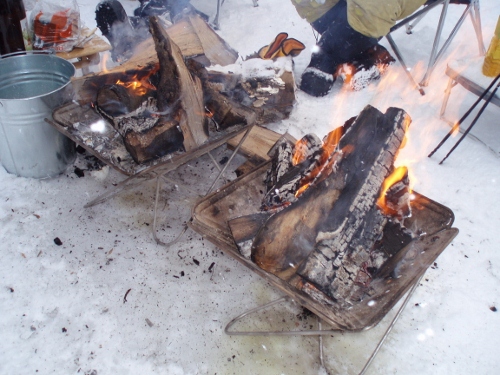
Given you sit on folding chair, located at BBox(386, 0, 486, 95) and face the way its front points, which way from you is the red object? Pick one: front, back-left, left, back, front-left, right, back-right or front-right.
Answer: front

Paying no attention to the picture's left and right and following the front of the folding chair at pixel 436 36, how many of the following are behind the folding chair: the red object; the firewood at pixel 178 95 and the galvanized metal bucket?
0

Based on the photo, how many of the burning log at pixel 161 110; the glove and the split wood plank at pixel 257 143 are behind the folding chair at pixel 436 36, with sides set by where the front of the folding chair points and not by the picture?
0

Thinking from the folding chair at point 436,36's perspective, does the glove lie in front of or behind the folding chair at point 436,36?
in front

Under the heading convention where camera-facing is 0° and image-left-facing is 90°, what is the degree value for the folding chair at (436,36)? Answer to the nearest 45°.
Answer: approximately 45°

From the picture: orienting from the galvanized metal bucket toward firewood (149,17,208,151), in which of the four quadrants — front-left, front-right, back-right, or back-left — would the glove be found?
front-left

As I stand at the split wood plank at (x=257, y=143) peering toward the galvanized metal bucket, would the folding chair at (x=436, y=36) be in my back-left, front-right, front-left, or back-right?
back-right

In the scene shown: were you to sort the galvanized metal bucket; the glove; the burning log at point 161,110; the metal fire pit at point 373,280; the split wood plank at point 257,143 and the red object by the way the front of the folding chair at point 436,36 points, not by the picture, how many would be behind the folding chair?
0

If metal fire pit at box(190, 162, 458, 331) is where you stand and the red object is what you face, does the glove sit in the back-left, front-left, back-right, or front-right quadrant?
front-right

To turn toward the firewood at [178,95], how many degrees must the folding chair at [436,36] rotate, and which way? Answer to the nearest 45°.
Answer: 0° — it already faces it

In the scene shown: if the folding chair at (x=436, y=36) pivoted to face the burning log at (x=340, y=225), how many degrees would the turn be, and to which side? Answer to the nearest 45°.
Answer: approximately 45° to its left

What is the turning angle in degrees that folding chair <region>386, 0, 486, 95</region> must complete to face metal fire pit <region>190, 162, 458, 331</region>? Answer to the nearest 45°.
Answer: approximately 45° to its left

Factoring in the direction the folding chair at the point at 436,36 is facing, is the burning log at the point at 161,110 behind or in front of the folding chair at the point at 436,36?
in front

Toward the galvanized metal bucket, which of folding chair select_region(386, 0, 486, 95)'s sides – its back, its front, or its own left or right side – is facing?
front

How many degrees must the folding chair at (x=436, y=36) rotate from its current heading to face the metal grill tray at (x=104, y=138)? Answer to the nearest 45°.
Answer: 0° — it already faces it
